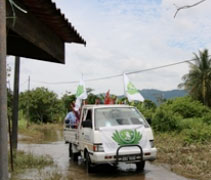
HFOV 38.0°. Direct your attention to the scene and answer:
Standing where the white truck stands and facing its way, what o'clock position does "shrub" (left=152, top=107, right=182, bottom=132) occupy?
The shrub is roughly at 8 o'clock from the white truck.

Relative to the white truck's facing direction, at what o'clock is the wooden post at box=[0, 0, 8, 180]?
The wooden post is roughly at 2 o'clock from the white truck.

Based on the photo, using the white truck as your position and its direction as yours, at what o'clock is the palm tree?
The palm tree is roughly at 8 o'clock from the white truck.

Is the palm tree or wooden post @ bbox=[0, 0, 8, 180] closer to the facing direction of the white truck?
the wooden post

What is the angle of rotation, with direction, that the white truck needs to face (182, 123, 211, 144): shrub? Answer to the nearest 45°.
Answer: approximately 90° to its left

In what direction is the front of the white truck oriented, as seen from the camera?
facing the viewer and to the right of the viewer

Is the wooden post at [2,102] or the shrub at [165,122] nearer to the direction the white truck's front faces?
the wooden post
